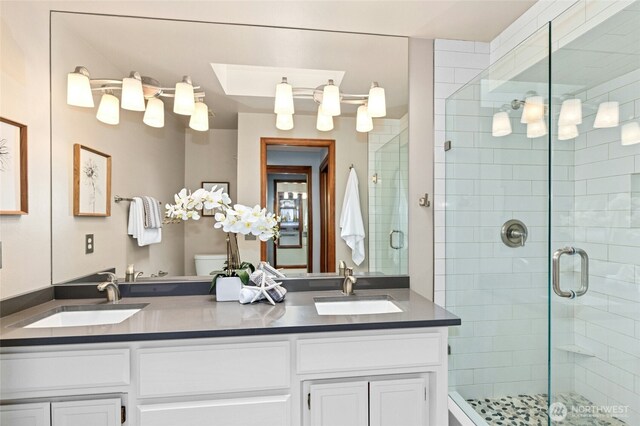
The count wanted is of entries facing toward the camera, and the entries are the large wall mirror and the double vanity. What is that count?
2

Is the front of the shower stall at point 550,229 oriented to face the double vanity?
yes

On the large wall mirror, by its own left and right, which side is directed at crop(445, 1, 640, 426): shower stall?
left

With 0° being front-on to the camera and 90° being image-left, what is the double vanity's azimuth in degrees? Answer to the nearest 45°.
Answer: approximately 0°

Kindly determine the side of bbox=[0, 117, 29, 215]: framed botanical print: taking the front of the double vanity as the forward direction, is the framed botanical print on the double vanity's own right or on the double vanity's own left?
on the double vanity's own right

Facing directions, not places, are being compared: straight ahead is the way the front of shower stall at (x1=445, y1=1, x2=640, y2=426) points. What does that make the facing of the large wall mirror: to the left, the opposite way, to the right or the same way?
to the left

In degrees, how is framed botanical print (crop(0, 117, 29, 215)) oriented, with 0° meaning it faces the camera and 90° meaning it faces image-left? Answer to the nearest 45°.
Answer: approximately 315°

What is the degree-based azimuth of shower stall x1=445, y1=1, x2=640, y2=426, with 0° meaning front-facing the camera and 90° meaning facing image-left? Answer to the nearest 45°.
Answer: approximately 45°
